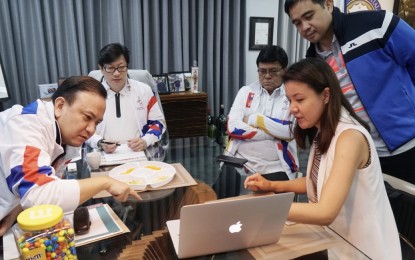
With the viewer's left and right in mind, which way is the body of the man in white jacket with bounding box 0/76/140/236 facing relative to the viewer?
facing to the right of the viewer

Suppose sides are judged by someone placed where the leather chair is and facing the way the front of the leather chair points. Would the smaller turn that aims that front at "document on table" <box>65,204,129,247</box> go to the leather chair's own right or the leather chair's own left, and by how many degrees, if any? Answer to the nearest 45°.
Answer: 0° — it already faces it

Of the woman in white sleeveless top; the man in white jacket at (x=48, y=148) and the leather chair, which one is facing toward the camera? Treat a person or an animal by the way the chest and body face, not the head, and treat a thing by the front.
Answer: the leather chair

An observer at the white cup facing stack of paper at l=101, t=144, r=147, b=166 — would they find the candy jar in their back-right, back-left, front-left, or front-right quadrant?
back-right

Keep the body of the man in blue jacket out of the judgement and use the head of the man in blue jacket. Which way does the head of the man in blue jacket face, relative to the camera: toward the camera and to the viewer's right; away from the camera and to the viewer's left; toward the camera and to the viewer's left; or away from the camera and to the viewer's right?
toward the camera and to the viewer's left

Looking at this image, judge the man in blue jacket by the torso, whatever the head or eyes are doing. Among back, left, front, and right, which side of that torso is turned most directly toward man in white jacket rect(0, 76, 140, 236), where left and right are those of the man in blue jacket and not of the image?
front

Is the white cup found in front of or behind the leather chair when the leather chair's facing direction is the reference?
in front

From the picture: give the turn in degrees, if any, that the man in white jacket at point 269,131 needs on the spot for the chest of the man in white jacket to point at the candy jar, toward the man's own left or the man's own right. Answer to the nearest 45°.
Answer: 0° — they already face it

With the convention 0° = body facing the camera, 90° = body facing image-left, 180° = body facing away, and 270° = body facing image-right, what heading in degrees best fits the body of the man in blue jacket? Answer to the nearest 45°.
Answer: approximately 45°

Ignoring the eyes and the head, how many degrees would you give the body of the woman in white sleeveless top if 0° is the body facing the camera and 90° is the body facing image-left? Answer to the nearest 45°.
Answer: approximately 90°

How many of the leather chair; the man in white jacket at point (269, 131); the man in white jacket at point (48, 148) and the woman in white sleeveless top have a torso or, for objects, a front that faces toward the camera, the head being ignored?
2

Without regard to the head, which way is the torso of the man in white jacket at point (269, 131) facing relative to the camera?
toward the camera

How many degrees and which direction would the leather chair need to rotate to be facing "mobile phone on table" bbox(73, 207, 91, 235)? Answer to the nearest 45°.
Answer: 0° — it already faces it

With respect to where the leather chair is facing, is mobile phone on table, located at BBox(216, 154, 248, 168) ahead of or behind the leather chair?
ahead
